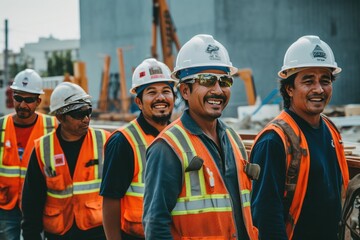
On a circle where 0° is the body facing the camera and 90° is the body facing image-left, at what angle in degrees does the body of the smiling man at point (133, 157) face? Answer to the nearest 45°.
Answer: approximately 315°

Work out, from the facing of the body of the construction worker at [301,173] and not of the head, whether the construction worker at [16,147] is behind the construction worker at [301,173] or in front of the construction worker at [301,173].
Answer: behind

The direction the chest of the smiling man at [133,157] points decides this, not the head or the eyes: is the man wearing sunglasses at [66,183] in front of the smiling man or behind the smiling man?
behind

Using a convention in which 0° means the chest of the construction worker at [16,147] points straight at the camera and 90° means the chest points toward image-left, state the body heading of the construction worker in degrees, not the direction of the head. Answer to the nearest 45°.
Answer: approximately 0°

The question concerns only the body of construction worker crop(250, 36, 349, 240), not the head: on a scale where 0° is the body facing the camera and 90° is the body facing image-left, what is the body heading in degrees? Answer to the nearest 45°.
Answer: approximately 315°

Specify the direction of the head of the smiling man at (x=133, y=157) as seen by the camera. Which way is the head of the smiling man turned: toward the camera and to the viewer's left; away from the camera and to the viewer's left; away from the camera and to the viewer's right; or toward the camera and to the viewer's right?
toward the camera and to the viewer's right

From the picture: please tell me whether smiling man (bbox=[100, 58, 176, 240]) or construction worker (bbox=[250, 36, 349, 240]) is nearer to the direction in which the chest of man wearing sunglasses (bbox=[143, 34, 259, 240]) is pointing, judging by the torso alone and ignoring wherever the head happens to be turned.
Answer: the construction worker

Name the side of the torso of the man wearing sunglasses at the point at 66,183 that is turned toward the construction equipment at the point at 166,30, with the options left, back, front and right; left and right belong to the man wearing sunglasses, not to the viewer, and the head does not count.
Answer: back

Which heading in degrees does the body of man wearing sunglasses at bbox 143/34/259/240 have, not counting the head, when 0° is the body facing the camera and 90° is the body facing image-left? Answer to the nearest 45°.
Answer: approximately 315°

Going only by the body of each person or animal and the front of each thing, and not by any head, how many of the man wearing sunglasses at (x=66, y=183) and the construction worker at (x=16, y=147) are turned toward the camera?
2

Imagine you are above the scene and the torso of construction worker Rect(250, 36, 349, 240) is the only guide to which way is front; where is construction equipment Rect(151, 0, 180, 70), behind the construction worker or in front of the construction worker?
behind
